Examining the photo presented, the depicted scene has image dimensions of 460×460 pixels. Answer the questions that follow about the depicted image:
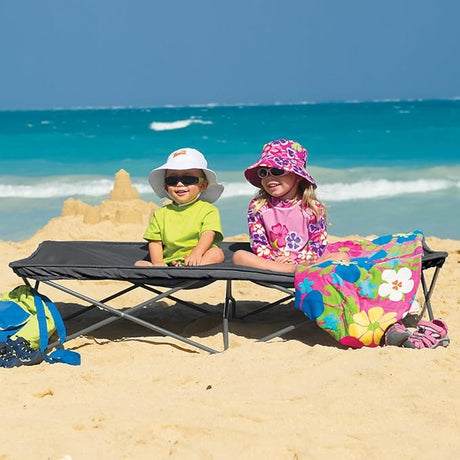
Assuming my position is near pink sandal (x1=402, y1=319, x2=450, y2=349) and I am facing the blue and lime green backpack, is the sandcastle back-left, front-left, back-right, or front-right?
front-right

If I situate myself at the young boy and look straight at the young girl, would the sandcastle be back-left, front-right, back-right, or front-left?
back-left

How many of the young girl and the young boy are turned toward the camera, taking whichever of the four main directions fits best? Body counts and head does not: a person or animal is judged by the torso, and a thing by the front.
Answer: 2

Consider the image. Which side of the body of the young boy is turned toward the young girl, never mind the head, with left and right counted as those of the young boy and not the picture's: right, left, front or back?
left

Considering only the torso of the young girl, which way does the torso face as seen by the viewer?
toward the camera

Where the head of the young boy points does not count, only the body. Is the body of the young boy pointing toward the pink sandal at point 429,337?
no

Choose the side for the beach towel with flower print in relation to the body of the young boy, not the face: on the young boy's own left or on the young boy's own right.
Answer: on the young boy's own left

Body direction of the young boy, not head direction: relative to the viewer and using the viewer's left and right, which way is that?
facing the viewer
